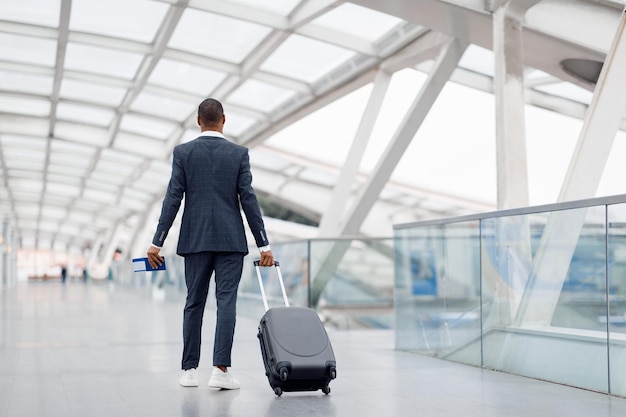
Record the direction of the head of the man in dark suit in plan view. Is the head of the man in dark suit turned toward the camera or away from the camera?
away from the camera

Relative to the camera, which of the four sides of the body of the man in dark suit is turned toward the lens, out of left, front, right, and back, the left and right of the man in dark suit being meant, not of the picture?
back

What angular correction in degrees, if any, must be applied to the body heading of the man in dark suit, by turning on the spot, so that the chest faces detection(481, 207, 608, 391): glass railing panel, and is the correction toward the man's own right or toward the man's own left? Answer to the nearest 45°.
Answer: approximately 90° to the man's own right

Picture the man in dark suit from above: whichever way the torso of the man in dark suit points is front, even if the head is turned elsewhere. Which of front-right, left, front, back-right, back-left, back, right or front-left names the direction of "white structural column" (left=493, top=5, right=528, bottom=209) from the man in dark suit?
front-right
